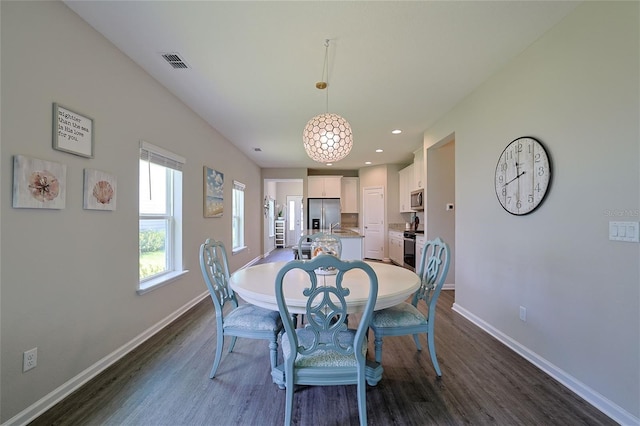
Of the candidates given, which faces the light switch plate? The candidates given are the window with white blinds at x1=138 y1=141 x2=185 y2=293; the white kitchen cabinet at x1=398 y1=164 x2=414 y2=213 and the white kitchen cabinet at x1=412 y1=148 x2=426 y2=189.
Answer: the window with white blinds

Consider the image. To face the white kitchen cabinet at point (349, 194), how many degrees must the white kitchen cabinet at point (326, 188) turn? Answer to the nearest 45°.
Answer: approximately 90° to its left

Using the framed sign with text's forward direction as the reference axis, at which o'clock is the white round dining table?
The white round dining table is roughly at 12 o'clock from the framed sign with text.

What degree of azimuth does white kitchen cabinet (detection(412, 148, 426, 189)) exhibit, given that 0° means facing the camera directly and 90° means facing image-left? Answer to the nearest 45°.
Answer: approximately 90°

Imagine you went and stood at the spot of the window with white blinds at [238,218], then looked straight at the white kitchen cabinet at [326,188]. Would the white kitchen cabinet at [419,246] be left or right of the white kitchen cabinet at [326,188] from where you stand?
right

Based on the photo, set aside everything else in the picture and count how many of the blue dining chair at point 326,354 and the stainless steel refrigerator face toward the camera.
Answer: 1

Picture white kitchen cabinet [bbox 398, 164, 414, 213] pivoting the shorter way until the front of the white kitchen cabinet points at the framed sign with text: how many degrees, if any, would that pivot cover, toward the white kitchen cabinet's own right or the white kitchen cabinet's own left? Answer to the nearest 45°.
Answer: approximately 90° to the white kitchen cabinet's own left

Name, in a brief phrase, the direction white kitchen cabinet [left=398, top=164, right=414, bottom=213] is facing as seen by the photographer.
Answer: facing to the left of the viewer

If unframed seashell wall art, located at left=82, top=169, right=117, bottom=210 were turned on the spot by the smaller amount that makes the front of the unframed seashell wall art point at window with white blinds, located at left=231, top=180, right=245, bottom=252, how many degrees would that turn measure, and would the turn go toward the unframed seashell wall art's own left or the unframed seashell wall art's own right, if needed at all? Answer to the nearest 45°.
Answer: approximately 90° to the unframed seashell wall art's own left
